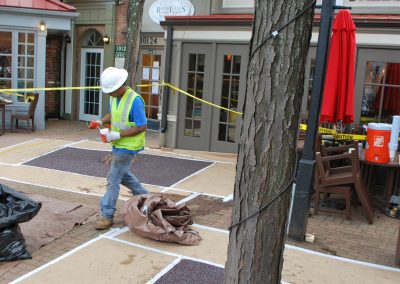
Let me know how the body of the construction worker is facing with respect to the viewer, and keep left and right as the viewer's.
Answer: facing the viewer and to the left of the viewer

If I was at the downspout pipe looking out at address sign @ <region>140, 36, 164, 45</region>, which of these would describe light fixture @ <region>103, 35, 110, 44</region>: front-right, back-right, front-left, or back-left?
front-left

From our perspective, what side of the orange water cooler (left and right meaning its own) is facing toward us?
front

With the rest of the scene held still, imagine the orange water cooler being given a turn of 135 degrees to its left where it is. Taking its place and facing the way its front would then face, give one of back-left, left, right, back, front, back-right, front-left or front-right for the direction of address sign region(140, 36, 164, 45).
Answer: left

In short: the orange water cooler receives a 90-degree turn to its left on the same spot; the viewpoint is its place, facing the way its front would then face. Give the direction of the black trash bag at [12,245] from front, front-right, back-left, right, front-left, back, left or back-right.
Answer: back-right

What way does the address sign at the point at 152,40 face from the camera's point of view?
toward the camera

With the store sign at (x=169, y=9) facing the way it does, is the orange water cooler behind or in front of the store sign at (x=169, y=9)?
in front

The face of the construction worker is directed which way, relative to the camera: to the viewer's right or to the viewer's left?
to the viewer's left

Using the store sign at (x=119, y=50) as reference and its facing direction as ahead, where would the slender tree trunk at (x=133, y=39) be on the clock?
The slender tree trunk is roughly at 12 o'clock from the store sign.

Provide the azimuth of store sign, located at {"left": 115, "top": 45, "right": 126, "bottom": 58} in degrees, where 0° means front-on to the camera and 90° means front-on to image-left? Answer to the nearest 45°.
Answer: approximately 0°

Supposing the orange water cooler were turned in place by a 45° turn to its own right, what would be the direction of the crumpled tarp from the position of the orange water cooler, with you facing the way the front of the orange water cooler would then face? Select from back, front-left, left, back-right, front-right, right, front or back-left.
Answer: front
